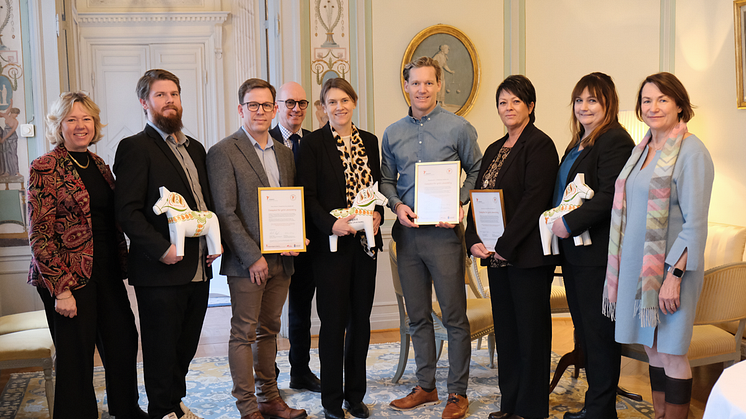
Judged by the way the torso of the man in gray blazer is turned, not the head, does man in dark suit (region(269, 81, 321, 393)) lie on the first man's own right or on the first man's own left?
on the first man's own left

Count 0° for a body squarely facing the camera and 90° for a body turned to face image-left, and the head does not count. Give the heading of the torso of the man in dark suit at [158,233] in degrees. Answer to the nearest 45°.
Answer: approximately 315°

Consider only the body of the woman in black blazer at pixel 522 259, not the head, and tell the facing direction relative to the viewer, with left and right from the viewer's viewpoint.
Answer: facing the viewer and to the left of the viewer

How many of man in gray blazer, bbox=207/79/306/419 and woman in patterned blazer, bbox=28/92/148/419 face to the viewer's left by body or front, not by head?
0

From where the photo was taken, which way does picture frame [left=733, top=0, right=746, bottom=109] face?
toward the camera

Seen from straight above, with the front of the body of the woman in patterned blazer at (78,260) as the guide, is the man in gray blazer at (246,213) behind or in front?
in front

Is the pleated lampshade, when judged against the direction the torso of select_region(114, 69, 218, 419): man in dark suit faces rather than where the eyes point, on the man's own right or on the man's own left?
on the man's own left

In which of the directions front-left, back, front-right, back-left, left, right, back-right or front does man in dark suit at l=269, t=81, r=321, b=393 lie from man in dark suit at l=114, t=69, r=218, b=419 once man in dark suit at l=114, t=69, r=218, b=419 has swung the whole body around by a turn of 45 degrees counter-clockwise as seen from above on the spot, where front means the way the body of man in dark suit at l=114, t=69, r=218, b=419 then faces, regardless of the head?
front-left

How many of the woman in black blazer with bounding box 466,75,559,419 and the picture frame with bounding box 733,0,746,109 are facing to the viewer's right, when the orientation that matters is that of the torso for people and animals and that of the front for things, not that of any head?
0

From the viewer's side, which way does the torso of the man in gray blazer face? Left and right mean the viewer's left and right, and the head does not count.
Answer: facing the viewer and to the right of the viewer

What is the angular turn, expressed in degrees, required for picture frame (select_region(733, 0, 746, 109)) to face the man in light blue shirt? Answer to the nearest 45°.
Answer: approximately 45° to its right

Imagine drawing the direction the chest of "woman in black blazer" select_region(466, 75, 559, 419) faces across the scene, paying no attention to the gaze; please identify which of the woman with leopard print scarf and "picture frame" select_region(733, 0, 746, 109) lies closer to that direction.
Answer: the woman with leopard print scarf
